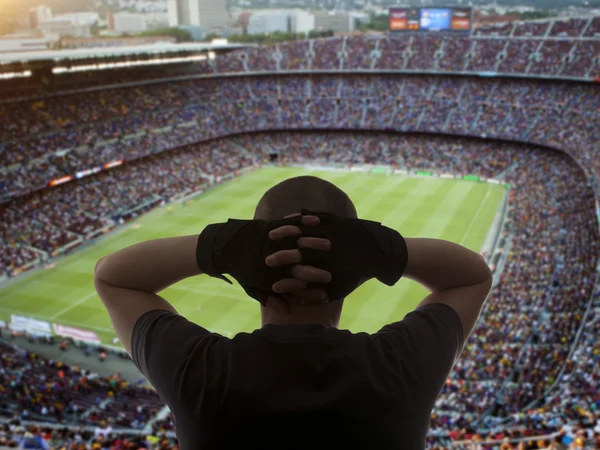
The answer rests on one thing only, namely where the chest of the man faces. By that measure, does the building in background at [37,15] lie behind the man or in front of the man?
in front

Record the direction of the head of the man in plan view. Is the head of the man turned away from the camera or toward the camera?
away from the camera

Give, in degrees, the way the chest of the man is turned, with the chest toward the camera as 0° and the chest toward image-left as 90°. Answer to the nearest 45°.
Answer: approximately 180°

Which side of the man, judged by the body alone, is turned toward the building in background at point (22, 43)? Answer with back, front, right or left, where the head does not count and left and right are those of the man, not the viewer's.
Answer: front
